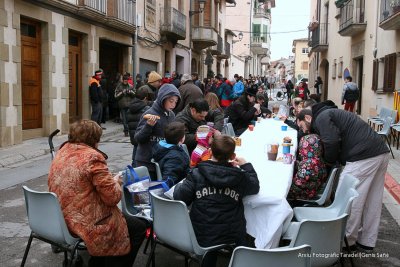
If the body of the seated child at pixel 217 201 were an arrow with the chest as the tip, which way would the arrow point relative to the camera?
away from the camera

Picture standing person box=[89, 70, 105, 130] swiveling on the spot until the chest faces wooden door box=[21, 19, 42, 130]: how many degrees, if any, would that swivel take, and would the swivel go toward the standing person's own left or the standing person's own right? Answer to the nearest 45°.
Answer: approximately 135° to the standing person's own right

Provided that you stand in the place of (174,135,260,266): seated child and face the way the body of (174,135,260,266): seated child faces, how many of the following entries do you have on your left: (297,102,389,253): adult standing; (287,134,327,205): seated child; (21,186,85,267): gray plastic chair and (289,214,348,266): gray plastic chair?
1

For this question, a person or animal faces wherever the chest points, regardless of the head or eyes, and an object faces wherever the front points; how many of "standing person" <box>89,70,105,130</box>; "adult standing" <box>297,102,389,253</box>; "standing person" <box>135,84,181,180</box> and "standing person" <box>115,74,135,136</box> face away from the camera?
0

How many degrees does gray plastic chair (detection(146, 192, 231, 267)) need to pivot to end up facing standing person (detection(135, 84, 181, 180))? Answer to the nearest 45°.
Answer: approximately 45° to its left

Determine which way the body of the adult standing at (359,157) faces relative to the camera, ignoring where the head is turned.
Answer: to the viewer's left

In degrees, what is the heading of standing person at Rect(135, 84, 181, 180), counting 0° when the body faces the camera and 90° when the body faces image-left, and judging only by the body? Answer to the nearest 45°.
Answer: approximately 315°

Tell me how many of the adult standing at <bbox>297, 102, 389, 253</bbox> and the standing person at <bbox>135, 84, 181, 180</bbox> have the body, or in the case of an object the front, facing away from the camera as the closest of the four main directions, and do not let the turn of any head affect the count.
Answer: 0

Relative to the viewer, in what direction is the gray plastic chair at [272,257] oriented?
away from the camera

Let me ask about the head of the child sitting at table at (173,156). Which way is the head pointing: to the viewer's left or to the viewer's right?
to the viewer's right

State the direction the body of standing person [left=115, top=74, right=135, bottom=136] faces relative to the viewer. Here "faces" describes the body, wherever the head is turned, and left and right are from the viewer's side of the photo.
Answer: facing the viewer

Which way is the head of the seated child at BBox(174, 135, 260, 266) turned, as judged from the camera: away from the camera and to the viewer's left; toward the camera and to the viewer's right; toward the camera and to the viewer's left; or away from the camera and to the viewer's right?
away from the camera and to the viewer's right

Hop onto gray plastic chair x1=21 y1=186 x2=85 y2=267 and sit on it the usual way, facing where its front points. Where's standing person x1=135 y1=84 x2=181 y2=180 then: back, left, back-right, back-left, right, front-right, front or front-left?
front

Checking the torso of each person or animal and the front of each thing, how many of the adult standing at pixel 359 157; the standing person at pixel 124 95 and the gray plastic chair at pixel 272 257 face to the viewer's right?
0
